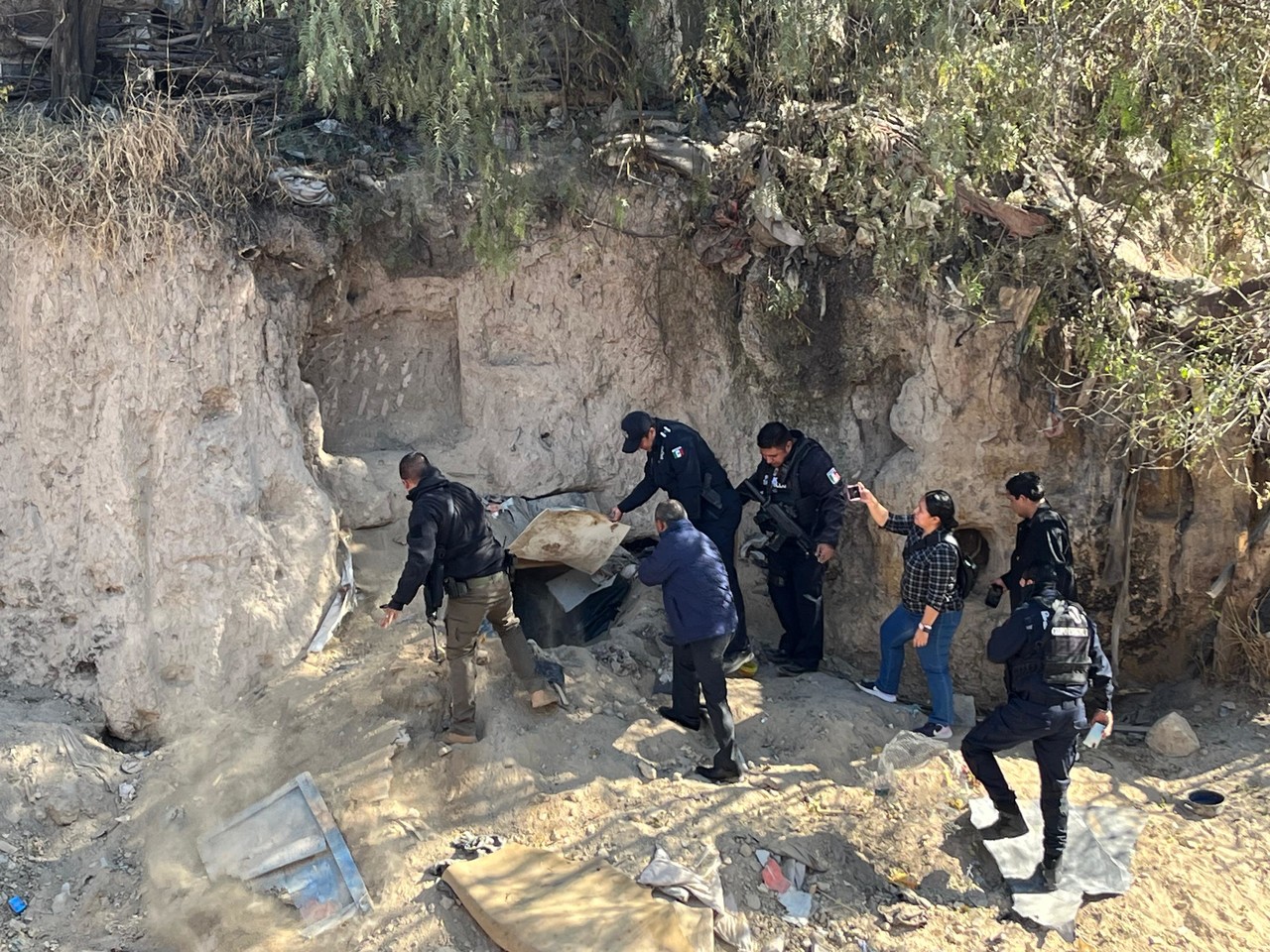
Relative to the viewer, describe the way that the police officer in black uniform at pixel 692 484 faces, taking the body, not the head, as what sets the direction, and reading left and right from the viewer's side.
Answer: facing to the left of the viewer

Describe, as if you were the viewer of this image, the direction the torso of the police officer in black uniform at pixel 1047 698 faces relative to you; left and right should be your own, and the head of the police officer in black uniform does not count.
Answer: facing away from the viewer and to the left of the viewer

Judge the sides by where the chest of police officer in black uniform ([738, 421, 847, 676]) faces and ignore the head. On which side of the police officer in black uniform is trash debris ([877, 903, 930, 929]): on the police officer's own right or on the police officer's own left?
on the police officer's own left

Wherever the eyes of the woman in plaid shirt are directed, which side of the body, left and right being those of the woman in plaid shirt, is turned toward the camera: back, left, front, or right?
left

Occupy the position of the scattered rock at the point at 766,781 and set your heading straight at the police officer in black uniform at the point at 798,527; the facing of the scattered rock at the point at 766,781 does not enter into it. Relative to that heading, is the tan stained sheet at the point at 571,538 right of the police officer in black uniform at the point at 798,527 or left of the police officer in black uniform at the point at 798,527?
left
